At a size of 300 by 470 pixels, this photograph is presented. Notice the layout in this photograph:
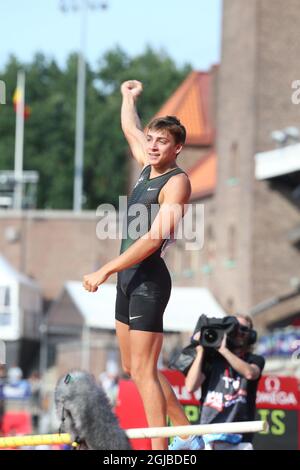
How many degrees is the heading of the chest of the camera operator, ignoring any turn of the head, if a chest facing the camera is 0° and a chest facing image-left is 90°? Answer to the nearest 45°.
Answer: approximately 45°

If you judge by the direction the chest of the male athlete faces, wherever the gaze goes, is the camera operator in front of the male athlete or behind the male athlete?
behind

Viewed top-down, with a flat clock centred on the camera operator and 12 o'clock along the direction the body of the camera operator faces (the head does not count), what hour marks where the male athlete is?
The male athlete is roughly at 11 o'clock from the camera operator.
